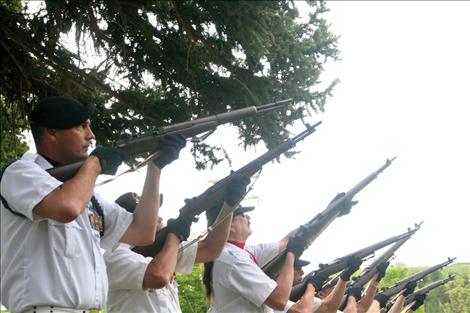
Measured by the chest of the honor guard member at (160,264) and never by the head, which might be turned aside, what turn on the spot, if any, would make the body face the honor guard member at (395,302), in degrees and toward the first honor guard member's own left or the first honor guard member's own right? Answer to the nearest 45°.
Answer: approximately 90° to the first honor guard member's own left

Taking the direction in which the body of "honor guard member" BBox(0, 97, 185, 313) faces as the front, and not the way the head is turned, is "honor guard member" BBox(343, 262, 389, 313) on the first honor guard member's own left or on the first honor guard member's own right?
on the first honor guard member's own left

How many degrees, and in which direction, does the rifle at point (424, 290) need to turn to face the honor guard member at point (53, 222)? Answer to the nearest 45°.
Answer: approximately 90° to its right

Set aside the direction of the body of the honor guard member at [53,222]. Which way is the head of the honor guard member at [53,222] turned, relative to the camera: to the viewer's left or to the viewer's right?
to the viewer's right

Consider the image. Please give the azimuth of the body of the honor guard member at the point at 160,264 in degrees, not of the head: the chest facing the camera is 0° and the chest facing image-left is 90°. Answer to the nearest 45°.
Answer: approximately 315°

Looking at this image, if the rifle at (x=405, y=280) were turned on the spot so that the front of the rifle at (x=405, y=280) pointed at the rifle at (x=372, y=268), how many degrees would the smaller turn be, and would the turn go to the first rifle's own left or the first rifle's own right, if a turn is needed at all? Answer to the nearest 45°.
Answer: approximately 90° to the first rifle's own right

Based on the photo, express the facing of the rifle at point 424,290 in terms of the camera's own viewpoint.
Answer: facing to the right of the viewer

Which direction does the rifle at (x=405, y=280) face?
to the viewer's right

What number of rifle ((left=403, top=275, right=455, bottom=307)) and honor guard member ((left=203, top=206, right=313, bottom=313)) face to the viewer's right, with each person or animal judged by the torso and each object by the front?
2

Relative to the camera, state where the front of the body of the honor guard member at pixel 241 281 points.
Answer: to the viewer's right
